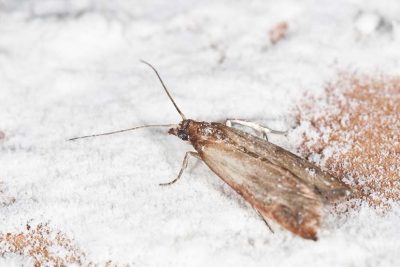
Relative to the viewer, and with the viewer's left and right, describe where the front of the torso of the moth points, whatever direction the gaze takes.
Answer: facing away from the viewer and to the left of the viewer
